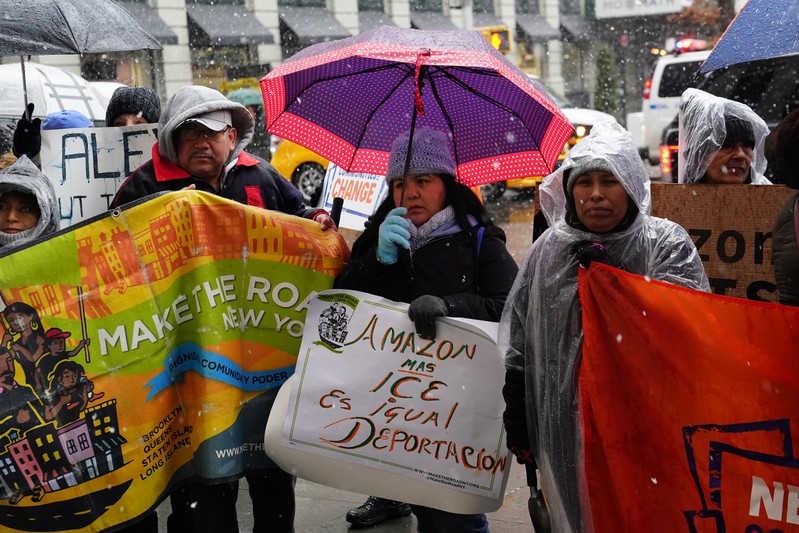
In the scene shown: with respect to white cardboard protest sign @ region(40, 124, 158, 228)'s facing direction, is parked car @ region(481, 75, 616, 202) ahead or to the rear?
to the rear

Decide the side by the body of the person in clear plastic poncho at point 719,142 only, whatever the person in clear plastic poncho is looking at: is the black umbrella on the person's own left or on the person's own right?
on the person's own right

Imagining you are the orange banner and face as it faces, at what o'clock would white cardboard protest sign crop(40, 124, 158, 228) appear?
The white cardboard protest sign is roughly at 4 o'clock from the orange banner.

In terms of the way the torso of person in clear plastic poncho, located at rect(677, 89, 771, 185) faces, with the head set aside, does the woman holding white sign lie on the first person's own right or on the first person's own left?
on the first person's own right

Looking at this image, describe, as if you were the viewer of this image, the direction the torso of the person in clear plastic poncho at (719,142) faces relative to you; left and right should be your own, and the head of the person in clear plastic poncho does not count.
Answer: facing the viewer and to the right of the viewer

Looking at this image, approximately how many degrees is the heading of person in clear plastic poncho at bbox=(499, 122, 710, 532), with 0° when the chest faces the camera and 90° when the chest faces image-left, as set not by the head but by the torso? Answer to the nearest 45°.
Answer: approximately 0°

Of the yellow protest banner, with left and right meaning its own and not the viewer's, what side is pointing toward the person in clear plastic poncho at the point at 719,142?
left

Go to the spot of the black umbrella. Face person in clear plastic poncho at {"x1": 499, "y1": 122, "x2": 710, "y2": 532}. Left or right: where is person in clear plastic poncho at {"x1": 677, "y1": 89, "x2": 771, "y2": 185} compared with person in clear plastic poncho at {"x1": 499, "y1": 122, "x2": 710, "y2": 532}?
left

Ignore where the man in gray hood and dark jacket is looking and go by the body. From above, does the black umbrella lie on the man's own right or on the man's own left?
on the man's own right
